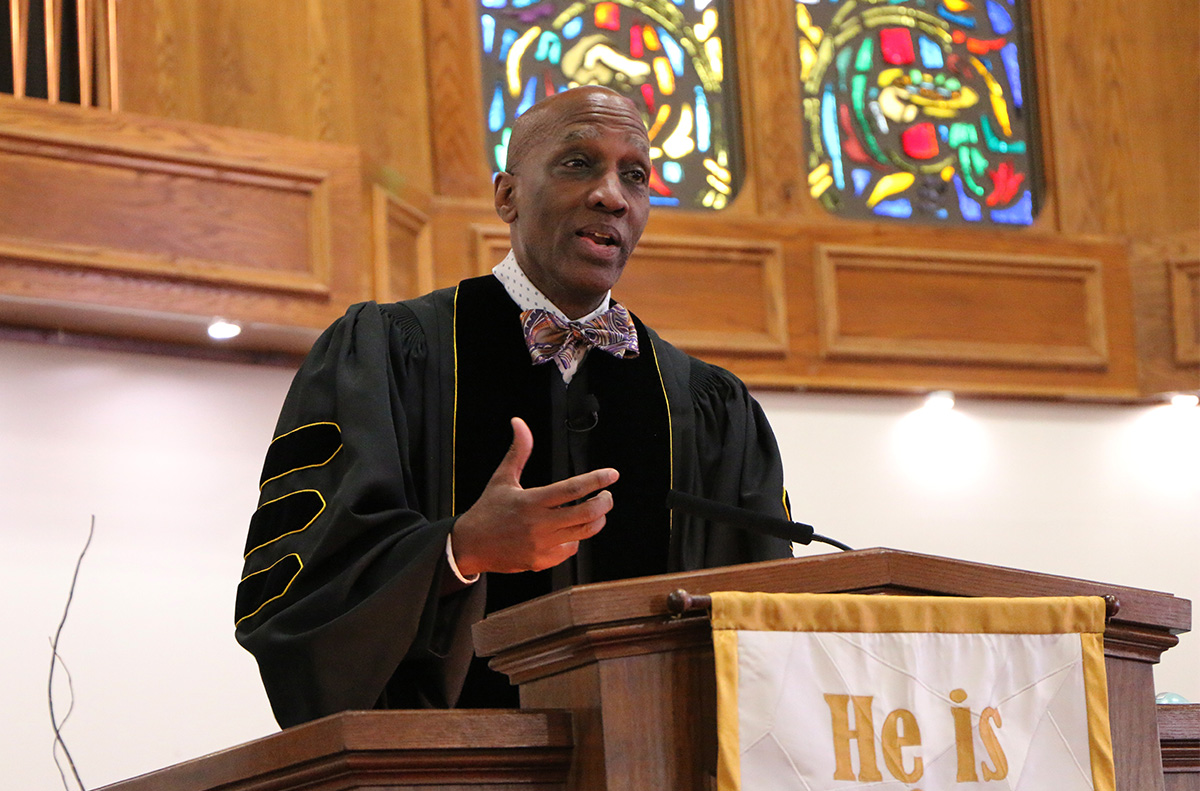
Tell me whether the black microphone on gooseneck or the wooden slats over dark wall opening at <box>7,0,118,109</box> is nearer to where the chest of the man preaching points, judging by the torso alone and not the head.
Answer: the black microphone on gooseneck

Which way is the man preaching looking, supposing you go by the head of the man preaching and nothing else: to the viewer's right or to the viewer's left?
to the viewer's right

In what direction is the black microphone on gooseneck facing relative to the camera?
to the viewer's left

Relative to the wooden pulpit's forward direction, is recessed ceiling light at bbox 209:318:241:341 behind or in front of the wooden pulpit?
behind

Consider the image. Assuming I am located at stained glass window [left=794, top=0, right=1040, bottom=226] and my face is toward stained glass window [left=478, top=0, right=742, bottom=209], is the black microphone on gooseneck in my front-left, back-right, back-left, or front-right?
front-left

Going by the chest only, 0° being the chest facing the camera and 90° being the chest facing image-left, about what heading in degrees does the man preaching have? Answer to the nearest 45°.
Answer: approximately 315°

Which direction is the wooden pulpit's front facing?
toward the camera

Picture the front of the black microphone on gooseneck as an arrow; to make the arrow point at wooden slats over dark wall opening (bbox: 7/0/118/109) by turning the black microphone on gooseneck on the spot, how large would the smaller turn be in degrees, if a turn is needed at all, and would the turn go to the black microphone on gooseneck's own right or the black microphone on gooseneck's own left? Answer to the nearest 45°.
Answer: approximately 45° to the black microphone on gooseneck's own right

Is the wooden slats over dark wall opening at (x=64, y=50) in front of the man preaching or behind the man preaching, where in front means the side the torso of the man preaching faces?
behind

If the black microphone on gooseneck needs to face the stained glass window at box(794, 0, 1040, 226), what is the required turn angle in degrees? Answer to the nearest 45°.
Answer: approximately 90° to its right

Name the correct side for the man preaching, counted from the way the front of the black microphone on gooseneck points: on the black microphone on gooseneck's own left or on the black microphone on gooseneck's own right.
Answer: on the black microphone on gooseneck's own right

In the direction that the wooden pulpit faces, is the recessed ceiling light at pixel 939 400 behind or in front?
behind
